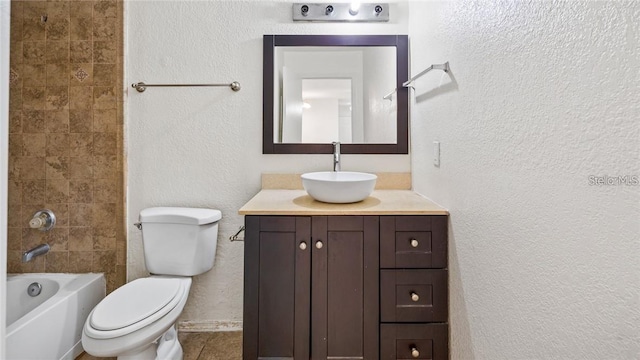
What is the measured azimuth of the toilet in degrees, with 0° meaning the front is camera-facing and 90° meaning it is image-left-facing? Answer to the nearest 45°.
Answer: approximately 45°

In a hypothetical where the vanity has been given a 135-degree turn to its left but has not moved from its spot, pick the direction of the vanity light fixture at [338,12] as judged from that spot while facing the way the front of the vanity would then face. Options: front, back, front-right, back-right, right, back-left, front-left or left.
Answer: front-left

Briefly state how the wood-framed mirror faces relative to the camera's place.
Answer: facing the viewer

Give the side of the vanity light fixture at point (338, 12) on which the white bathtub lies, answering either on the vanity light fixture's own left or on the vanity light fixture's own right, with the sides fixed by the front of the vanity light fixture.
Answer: on the vanity light fixture's own right

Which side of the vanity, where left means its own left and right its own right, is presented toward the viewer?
front

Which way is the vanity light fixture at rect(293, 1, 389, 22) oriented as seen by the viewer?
toward the camera

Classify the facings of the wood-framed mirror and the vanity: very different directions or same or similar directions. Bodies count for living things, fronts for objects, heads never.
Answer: same or similar directions

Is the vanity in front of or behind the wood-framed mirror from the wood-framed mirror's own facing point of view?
in front

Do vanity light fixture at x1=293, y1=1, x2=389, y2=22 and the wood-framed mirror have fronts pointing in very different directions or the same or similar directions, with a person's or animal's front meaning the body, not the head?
same or similar directions
